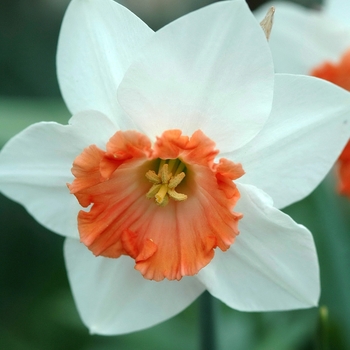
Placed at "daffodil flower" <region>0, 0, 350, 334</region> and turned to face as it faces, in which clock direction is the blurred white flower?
The blurred white flower is roughly at 7 o'clock from the daffodil flower.

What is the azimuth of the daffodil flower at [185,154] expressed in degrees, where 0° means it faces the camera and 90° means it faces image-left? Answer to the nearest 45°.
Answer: approximately 0°
